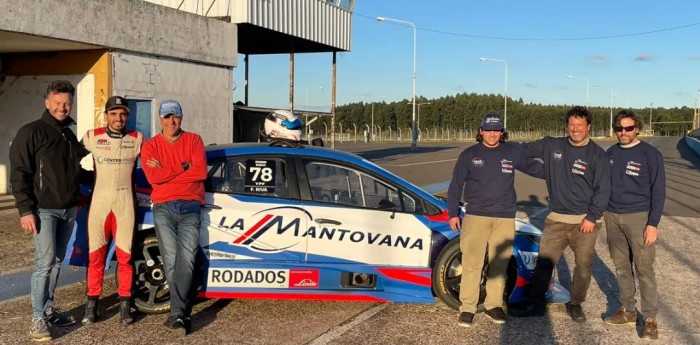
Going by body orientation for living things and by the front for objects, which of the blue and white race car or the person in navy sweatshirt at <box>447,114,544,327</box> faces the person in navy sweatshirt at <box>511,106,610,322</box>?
the blue and white race car

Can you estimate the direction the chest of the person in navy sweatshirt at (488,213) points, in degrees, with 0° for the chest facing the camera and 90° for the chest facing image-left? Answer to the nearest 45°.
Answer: approximately 0°

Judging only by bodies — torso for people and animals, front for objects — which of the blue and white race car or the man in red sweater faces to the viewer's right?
the blue and white race car

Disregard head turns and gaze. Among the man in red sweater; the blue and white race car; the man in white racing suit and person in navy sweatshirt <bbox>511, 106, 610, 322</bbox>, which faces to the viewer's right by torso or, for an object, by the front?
the blue and white race car

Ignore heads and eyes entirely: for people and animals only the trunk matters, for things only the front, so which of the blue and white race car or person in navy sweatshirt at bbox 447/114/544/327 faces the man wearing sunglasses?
the blue and white race car
